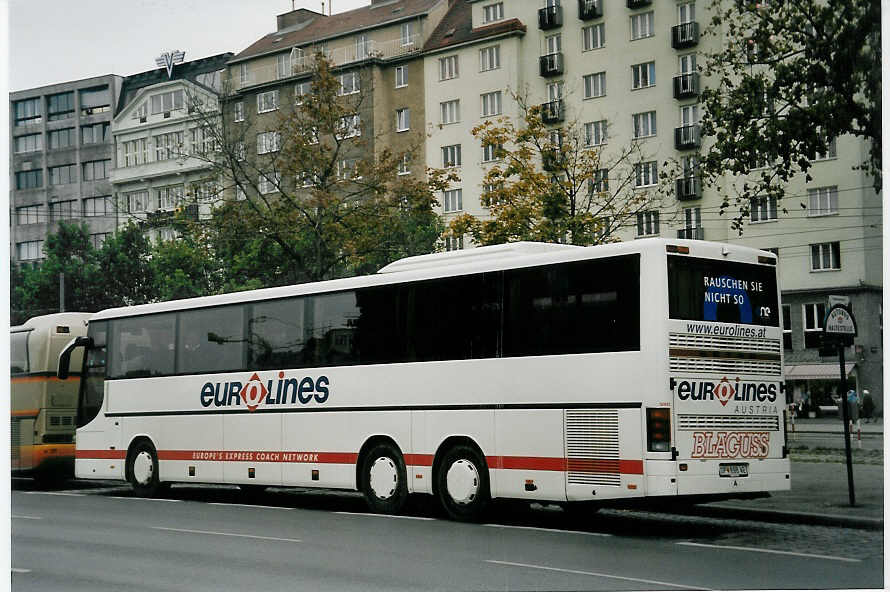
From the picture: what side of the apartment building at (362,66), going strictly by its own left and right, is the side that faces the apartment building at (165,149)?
right

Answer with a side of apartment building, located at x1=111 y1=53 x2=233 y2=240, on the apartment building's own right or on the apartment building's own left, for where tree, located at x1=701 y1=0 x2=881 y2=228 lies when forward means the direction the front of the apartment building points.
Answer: on the apartment building's own left

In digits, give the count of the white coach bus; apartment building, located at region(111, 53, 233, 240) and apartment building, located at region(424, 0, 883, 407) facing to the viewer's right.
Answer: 0

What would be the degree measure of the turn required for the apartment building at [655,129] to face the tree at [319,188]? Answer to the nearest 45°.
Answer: approximately 90° to its right

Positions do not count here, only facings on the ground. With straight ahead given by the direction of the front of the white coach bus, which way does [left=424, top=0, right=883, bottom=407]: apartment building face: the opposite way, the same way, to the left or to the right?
to the left

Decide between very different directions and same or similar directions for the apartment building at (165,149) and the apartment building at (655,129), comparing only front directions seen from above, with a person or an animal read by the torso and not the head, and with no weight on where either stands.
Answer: same or similar directions

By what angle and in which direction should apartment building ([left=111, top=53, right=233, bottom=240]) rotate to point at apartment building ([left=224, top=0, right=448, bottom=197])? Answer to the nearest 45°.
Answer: approximately 90° to its left

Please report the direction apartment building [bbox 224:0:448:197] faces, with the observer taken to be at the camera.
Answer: facing the viewer and to the left of the viewer

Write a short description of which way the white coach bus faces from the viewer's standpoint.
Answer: facing away from the viewer and to the left of the viewer
